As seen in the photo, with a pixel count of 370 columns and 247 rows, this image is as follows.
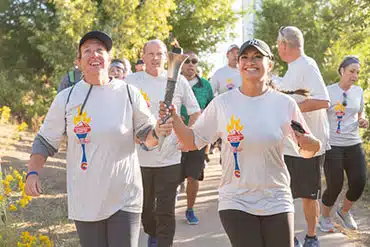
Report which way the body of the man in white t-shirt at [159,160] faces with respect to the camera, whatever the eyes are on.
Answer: toward the camera

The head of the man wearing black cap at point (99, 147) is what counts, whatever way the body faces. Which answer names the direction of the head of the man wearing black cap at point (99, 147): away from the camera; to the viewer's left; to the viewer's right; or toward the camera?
toward the camera

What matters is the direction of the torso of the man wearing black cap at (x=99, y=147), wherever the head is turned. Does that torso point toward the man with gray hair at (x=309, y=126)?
no

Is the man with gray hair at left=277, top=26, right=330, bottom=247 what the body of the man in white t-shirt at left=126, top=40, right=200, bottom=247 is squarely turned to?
no

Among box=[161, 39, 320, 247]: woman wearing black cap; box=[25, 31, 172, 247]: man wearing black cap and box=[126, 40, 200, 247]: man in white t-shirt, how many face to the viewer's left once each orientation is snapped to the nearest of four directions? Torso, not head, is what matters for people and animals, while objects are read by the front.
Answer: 0

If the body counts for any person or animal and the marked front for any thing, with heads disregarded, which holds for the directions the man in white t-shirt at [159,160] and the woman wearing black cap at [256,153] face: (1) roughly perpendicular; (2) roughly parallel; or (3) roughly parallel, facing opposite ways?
roughly parallel

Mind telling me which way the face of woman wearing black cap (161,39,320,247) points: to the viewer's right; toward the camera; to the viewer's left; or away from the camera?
toward the camera

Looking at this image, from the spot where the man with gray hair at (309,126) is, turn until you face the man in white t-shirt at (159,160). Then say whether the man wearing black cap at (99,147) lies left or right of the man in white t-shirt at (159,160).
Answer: left

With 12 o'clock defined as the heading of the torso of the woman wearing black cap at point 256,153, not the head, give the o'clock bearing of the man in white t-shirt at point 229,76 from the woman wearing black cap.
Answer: The man in white t-shirt is roughly at 6 o'clock from the woman wearing black cap.

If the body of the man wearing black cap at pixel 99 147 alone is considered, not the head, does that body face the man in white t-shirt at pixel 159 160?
no

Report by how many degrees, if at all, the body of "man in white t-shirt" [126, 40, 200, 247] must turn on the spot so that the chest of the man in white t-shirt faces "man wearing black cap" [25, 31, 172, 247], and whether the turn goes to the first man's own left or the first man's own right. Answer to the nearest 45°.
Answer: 0° — they already face them

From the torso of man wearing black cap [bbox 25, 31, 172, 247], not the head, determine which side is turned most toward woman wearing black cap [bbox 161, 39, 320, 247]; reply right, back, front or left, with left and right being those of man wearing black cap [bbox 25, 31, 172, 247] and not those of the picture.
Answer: left
